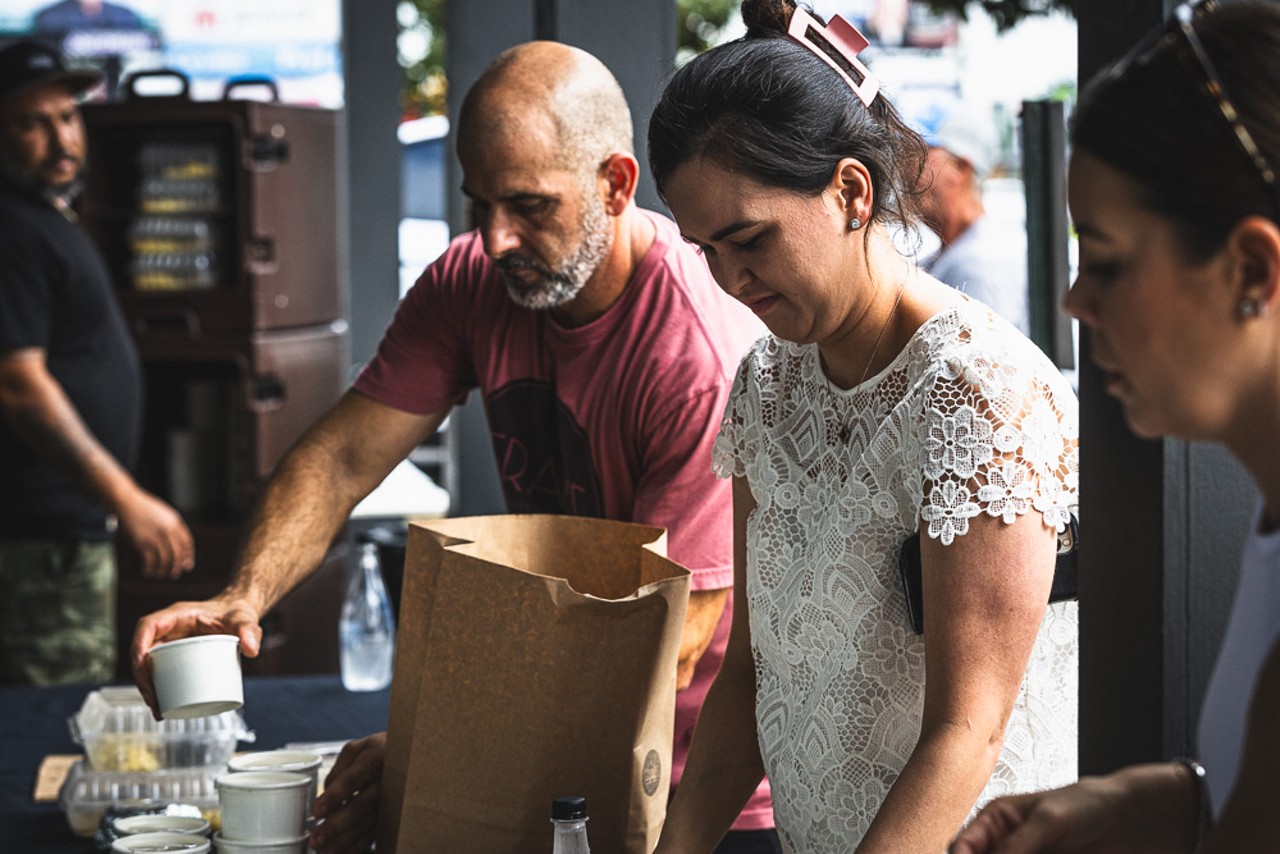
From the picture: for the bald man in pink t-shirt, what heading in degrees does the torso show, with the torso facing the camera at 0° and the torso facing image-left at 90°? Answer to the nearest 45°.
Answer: approximately 45°

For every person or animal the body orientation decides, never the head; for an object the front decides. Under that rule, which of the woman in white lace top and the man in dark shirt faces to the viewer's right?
the man in dark shirt

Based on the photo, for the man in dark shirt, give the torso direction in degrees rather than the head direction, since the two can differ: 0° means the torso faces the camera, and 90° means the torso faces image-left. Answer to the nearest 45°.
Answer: approximately 270°

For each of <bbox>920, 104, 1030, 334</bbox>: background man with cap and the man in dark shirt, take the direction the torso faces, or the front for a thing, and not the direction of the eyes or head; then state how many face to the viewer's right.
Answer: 1

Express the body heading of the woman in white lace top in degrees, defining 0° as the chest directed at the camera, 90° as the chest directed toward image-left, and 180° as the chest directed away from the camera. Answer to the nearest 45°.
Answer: approximately 45°

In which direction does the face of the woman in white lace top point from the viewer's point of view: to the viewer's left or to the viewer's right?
to the viewer's left

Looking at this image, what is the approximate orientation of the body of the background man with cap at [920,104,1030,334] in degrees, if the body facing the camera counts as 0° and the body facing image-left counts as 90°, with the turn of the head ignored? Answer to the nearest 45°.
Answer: approximately 90°

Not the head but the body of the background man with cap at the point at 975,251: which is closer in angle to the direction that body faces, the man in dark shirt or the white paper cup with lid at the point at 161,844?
the man in dark shirt
